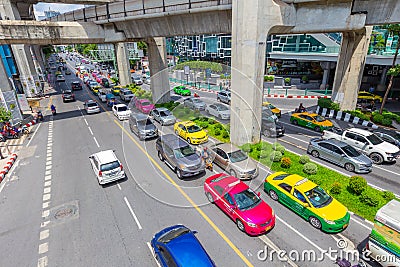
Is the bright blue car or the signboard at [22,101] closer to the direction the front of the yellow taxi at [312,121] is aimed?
the bright blue car

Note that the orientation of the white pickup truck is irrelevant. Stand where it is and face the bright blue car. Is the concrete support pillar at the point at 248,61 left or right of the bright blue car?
right

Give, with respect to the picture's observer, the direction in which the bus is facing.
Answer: facing the viewer and to the right of the viewer

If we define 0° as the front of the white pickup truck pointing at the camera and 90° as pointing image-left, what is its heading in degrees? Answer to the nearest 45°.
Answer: approximately 315°

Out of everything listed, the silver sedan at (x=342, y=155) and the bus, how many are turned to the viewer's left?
0

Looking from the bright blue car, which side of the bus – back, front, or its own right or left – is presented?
right

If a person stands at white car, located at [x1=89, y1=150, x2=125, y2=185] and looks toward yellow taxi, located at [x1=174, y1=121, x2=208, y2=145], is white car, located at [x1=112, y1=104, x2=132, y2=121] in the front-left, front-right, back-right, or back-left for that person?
front-left

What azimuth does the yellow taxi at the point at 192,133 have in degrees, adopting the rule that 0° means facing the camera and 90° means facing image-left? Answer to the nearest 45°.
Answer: approximately 315°

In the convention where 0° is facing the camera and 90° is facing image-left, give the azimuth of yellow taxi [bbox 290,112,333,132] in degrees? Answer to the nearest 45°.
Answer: approximately 315°

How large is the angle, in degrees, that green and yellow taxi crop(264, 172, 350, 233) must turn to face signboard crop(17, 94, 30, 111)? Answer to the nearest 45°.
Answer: approximately 135° to its right

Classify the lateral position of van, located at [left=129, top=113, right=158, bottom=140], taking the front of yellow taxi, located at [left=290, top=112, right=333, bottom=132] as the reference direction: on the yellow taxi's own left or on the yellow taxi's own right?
on the yellow taxi's own right

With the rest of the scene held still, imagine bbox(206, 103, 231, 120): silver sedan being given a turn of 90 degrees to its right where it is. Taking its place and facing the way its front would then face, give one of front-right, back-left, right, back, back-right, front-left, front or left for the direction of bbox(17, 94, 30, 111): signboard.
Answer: front-right

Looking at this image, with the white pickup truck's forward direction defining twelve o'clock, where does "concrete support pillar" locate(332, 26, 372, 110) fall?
The concrete support pillar is roughly at 7 o'clock from the white pickup truck.
